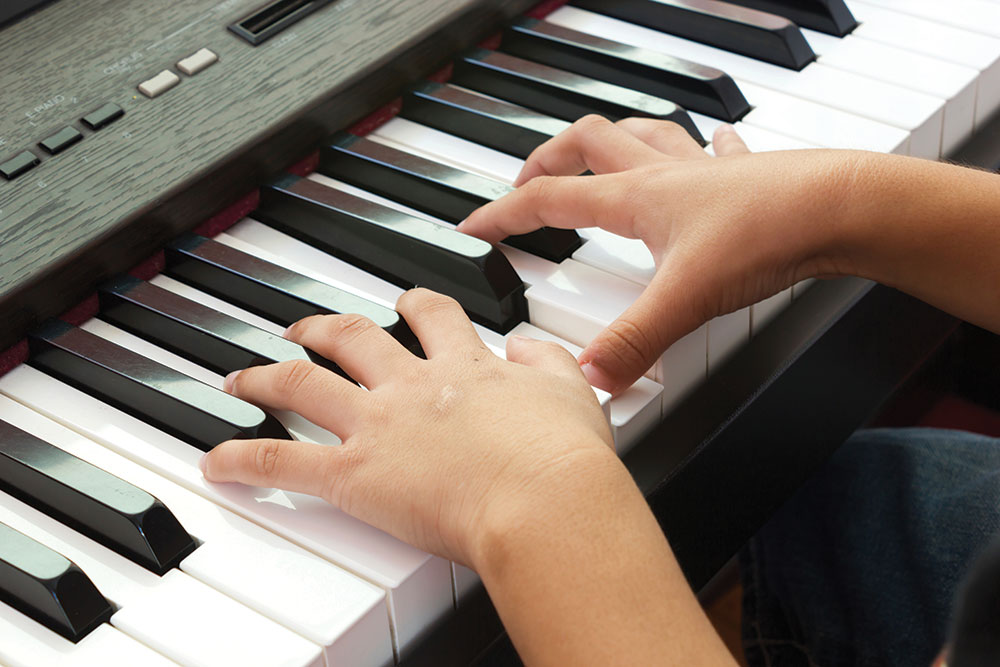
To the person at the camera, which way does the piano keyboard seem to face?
facing the viewer and to the right of the viewer
